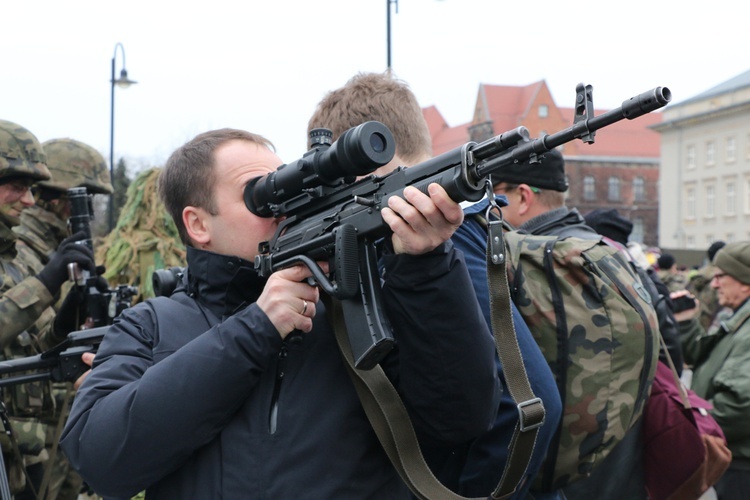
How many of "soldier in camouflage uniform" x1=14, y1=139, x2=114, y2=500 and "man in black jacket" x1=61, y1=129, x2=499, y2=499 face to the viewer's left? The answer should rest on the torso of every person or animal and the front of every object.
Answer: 0

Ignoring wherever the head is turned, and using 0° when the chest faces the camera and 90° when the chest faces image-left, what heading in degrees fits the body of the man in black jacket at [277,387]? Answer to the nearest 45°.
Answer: approximately 315°

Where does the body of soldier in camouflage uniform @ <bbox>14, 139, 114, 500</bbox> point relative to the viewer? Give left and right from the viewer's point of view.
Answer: facing to the right of the viewer

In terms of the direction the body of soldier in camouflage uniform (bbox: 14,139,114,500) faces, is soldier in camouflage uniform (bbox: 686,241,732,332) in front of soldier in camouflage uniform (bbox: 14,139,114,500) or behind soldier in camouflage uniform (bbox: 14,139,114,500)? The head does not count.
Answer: in front

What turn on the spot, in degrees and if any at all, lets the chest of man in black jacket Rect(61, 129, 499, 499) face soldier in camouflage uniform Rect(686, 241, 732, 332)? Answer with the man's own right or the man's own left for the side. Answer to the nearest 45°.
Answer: approximately 90° to the man's own left

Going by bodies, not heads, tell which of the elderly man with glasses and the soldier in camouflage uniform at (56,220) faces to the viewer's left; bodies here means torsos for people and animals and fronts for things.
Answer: the elderly man with glasses

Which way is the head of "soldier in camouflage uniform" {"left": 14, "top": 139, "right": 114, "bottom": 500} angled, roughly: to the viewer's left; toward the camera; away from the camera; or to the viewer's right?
to the viewer's right

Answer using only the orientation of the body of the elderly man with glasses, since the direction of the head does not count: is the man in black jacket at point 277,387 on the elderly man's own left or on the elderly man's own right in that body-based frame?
on the elderly man's own left

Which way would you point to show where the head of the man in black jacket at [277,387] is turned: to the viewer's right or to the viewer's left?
to the viewer's right

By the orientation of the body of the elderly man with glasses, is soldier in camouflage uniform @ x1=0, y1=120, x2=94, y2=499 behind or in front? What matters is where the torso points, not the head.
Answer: in front

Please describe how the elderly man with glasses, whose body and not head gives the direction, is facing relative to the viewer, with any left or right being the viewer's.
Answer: facing to the left of the viewer
